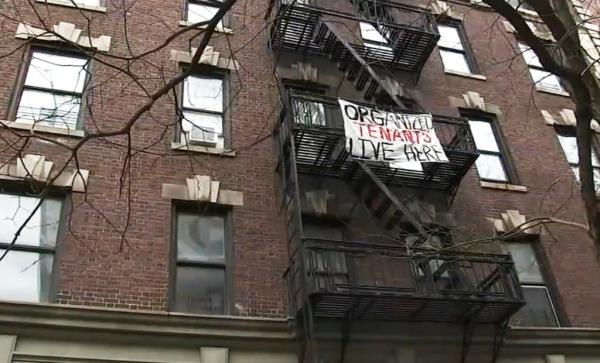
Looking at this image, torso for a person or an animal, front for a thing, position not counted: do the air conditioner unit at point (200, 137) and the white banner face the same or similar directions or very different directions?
same or similar directions

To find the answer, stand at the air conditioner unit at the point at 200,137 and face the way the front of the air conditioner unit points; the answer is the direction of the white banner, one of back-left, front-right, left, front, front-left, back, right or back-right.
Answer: left

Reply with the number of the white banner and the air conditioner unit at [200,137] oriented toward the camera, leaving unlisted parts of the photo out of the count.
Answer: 2

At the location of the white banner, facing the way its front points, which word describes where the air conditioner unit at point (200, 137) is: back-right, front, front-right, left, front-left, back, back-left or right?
right

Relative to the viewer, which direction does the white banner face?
toward the camera

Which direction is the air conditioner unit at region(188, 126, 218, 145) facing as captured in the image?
toward the camera
